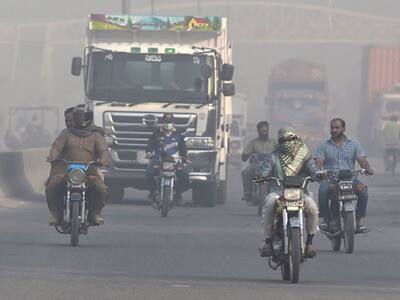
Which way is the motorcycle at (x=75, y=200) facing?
toward the camera

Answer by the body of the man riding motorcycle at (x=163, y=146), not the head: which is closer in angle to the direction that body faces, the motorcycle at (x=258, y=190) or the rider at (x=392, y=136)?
the motorcycle

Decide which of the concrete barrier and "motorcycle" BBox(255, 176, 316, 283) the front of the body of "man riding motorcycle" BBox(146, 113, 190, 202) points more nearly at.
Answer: the motorcycle

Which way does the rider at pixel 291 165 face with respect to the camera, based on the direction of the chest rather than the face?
toward the camera

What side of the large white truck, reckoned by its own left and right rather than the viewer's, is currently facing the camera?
front

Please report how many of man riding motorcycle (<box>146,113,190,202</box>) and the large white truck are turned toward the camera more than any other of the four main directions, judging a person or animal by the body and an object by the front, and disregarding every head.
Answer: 2

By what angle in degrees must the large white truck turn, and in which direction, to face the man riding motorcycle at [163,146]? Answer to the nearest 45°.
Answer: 0° — it already faces them

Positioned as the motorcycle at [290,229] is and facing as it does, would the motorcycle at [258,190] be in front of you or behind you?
behind
